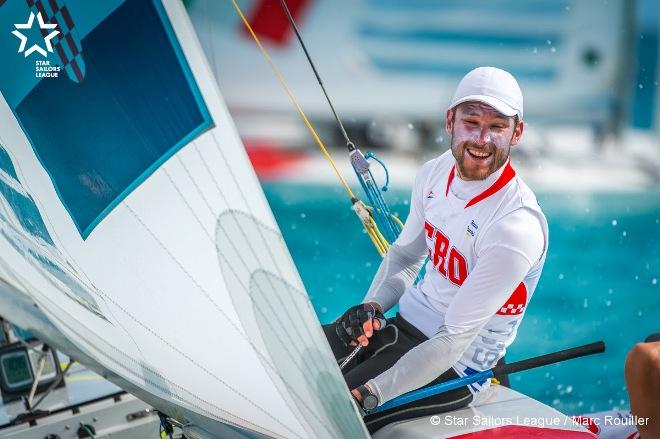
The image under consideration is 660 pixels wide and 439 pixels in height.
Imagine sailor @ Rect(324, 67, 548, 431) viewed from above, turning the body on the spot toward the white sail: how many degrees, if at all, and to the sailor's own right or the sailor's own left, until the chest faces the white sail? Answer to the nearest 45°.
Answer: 0° — they already face it

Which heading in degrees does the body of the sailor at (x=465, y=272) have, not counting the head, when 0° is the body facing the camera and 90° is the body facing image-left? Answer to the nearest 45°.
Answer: approximately 45°
